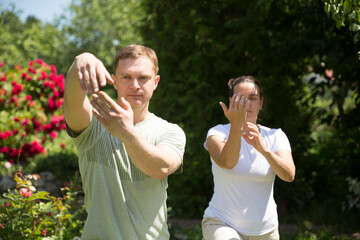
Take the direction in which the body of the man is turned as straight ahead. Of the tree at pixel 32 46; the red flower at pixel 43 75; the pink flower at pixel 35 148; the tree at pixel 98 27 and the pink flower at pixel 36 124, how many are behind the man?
5

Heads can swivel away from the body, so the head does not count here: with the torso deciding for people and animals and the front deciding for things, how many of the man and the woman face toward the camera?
2

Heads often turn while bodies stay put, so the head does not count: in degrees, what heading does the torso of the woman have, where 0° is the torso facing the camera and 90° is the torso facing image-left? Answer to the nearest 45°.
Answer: approximately 0°

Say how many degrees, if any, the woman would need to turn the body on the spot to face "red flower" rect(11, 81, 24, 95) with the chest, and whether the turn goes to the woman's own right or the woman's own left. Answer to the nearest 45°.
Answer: approximately 135° to the woman's own right
